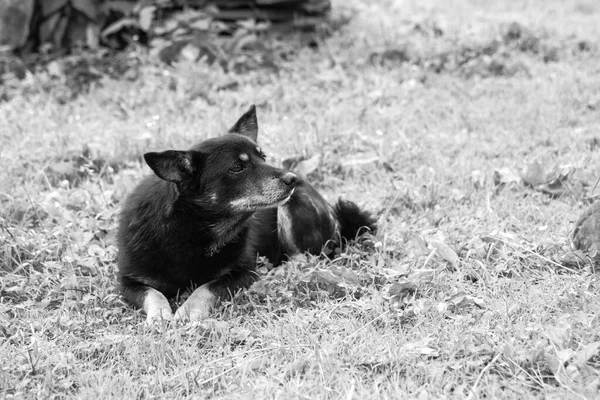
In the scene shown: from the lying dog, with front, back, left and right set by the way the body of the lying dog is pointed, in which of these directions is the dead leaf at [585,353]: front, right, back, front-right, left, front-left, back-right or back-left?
left

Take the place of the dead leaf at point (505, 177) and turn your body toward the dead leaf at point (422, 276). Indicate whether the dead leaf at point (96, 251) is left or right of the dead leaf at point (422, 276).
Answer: right

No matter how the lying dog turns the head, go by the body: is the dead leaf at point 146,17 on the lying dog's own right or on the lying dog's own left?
on the lying dog's own right

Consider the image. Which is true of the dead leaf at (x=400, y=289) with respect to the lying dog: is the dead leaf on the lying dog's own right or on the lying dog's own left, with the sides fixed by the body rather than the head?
on the lying dog's own left

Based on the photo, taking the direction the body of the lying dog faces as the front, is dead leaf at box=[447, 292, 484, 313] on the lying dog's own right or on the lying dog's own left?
on the lying dog's own left

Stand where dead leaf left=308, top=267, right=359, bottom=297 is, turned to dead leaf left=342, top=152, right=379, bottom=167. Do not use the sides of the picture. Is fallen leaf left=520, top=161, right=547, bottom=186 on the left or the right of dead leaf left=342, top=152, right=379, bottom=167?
right

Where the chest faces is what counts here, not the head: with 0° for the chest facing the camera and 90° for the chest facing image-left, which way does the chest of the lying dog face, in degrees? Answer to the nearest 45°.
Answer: approximately 45°

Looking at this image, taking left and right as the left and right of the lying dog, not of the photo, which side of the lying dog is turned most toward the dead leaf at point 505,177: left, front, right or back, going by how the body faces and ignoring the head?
back

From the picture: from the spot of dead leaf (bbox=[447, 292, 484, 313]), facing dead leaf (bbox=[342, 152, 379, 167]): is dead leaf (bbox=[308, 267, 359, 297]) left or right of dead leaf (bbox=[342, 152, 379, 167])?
left

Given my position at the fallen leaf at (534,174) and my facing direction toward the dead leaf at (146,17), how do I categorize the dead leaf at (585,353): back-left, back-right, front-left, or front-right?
back-left

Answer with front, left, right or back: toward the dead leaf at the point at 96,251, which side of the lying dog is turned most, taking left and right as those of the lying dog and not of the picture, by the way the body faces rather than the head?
right

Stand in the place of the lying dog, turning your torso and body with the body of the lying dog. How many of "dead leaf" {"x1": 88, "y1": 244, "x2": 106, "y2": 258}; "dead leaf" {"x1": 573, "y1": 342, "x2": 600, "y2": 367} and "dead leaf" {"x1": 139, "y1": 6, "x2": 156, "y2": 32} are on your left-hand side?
1

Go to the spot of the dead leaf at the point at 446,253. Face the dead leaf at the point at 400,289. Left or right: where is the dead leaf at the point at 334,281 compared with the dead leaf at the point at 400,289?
right

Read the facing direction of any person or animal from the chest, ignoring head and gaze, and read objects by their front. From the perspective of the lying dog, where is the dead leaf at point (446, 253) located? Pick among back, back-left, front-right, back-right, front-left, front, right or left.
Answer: back-left
